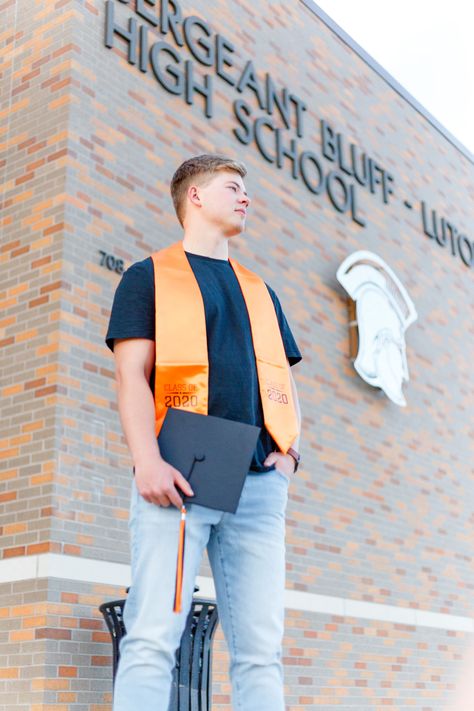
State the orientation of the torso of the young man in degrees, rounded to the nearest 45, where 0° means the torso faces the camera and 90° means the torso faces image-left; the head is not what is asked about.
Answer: approximately 315°

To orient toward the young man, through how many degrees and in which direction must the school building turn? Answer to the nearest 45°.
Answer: approximately 45° to its right

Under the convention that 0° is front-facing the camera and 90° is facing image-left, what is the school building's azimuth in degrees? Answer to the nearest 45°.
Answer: approximately 315°
